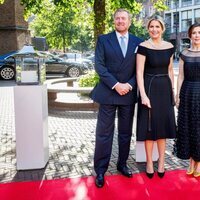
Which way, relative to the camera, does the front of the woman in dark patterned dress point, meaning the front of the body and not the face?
toward the camera

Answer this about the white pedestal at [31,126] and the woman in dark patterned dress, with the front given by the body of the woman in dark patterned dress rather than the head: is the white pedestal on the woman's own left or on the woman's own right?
on the woman's own right

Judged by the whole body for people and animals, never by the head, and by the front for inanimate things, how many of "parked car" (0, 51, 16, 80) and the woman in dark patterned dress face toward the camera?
1
